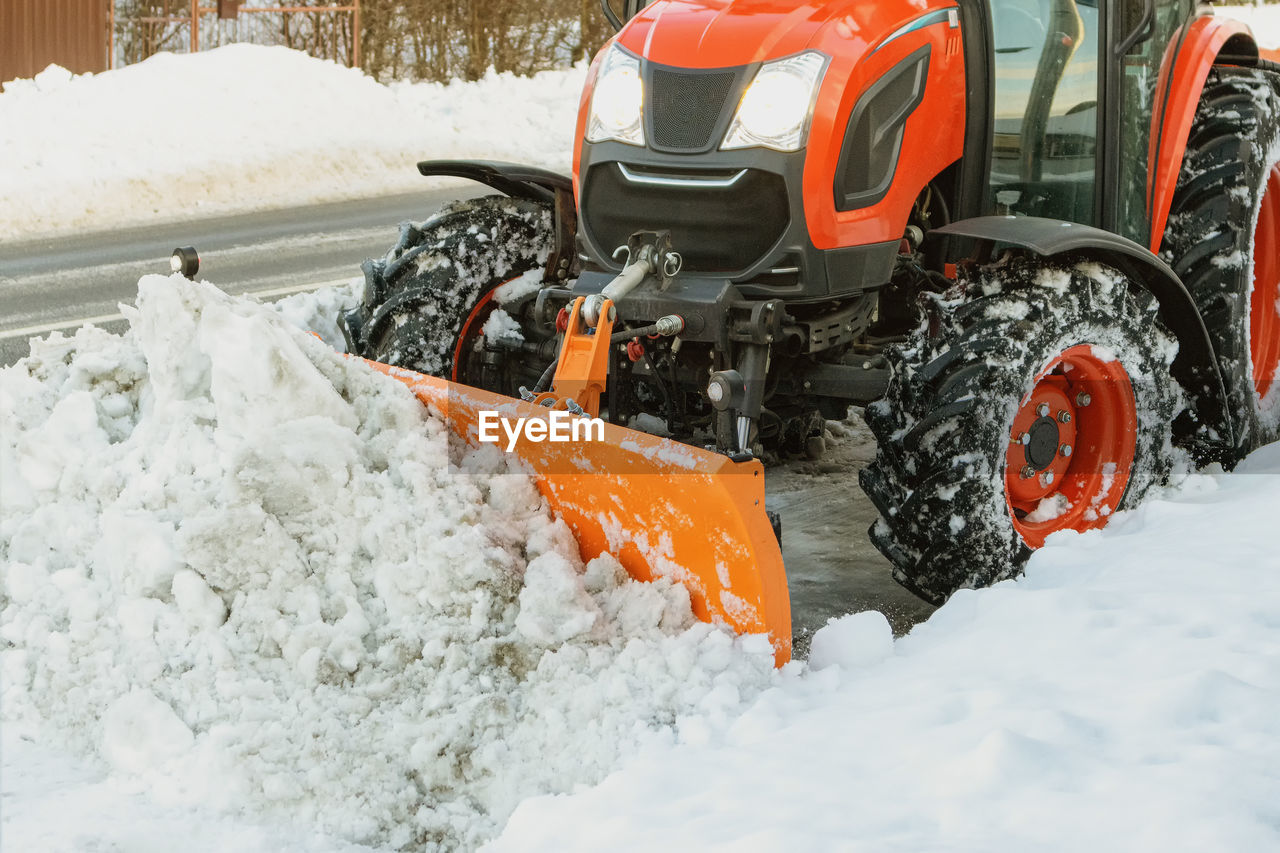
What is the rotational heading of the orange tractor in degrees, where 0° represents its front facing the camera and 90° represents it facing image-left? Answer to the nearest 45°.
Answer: approximately 45°

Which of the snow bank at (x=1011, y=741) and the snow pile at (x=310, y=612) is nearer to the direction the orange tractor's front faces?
the snow pile

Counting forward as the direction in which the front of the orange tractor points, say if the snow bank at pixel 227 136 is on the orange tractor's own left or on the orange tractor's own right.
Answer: on the orange tractor's own right

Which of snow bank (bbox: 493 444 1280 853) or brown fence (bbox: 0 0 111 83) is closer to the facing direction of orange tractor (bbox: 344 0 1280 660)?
the snow bank

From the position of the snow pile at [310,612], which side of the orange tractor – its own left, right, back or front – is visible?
front

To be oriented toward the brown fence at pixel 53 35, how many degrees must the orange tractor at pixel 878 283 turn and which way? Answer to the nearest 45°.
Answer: approximately 90° to its right
